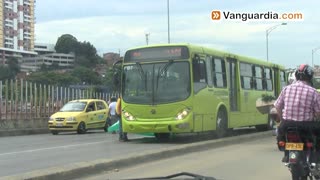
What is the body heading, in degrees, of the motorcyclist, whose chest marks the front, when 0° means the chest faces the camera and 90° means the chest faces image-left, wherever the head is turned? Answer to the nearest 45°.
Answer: approximately 180°

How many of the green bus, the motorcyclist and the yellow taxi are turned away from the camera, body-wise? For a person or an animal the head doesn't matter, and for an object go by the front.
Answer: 1

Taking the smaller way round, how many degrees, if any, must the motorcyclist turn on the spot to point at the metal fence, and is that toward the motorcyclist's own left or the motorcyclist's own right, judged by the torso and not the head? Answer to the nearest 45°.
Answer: approximately 45° to the motorcyclist's own left

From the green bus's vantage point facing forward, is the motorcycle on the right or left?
on its left

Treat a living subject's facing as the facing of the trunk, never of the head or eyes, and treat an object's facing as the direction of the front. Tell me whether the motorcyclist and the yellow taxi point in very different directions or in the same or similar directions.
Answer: very different directions

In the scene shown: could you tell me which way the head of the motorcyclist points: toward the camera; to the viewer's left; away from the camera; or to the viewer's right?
away from the camera

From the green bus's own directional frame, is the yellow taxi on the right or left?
on its right

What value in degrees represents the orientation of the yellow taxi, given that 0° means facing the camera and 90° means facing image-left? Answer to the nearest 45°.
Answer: approximately 45°

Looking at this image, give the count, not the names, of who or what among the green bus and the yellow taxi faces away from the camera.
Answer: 0

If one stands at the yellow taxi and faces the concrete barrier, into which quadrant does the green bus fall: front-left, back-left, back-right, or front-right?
back-left

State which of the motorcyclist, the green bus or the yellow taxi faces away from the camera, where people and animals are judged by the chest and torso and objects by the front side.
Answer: the motorcyclist

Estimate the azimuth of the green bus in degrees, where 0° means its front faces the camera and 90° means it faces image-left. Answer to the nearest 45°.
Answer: approximately 45°
